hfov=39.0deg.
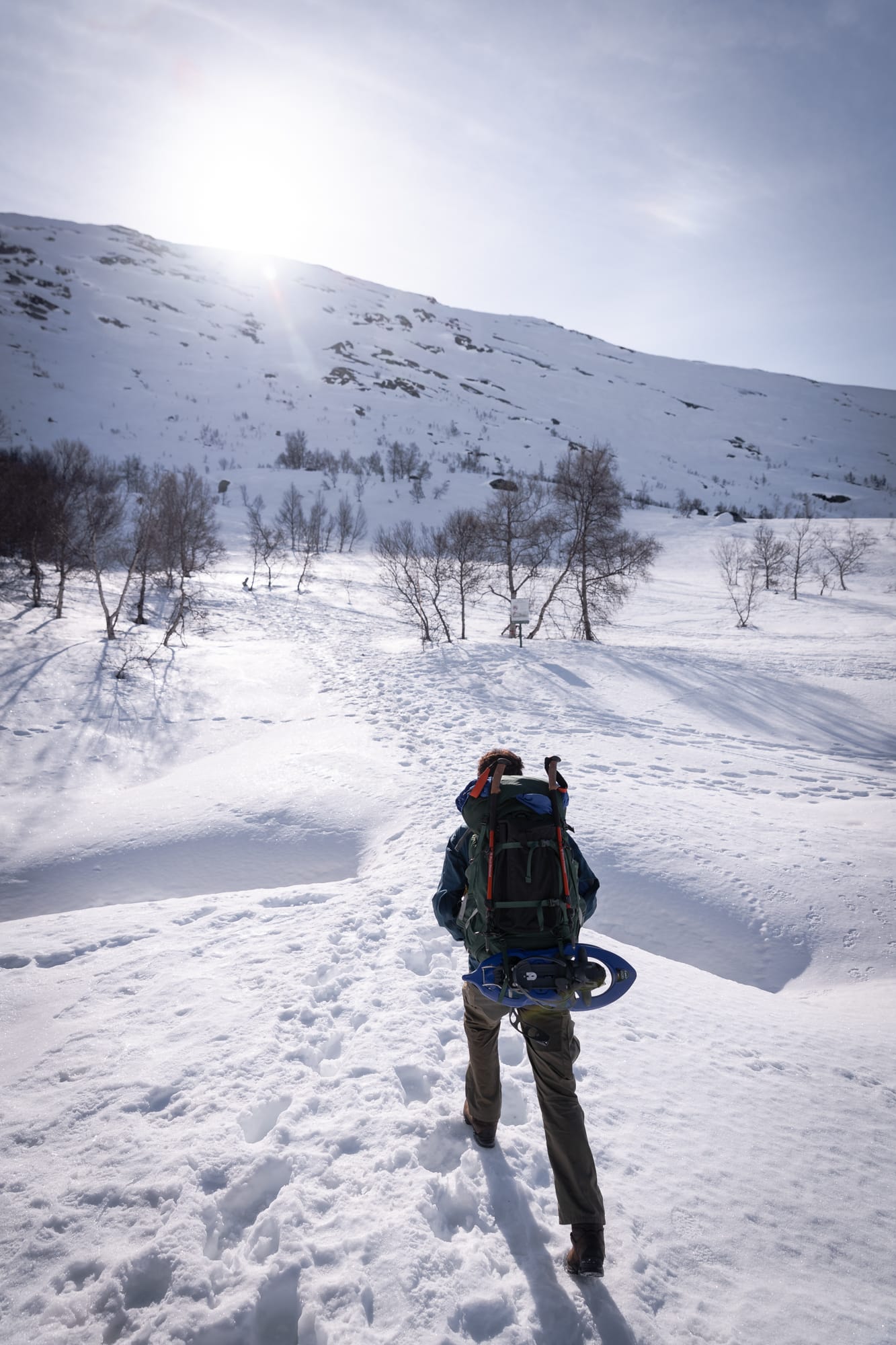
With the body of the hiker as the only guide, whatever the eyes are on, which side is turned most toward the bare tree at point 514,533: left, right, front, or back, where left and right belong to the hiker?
front

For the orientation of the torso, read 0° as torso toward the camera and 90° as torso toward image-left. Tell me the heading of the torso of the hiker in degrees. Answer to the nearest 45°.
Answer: approximately 180°

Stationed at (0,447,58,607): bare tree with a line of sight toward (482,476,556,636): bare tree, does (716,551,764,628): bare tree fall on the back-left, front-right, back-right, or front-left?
front-left

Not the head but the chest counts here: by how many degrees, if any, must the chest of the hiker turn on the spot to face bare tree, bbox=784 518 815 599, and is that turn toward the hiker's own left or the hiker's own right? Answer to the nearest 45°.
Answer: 0° — they already face it

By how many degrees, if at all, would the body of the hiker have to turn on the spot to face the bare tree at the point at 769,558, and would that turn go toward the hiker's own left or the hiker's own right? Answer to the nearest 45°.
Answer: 0° — they already face it

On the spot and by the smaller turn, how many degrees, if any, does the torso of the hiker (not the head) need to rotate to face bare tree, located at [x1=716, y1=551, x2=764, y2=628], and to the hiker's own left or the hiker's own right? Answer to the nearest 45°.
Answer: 0° — they already face it

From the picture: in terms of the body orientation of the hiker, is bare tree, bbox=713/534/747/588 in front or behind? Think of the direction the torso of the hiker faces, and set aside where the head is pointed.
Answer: in front
